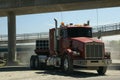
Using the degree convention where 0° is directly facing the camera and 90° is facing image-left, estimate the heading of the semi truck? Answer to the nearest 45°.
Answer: approximately 315°
